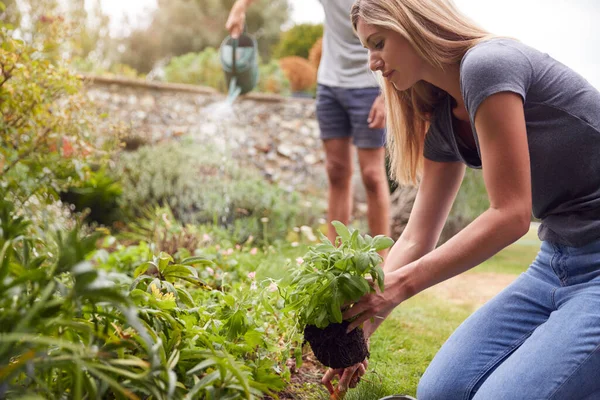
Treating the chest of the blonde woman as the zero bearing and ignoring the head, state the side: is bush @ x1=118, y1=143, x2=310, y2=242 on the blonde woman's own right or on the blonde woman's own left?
on the blonde woman's own right

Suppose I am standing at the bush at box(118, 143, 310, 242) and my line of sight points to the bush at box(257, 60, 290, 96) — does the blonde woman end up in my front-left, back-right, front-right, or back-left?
back-right

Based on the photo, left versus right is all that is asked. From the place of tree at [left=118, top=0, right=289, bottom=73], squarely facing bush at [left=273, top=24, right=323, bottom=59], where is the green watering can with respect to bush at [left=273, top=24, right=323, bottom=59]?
right

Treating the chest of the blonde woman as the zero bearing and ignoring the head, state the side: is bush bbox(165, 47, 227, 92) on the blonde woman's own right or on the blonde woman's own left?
on the blonde woman's own right

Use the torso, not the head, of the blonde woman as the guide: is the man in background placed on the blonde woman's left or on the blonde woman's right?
on the blonde woman's right

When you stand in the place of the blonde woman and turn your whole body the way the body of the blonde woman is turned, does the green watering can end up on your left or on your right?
on your right

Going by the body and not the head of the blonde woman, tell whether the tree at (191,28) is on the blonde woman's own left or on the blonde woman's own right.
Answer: on the blonde woman's own right

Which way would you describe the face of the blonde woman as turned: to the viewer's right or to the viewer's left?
to the viewer's left

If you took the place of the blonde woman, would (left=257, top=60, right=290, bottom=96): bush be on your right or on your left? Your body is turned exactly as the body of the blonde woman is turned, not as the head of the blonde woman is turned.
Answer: on your right

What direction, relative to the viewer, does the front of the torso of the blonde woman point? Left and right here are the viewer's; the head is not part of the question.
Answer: facing the viewer and to the left of the viewer
